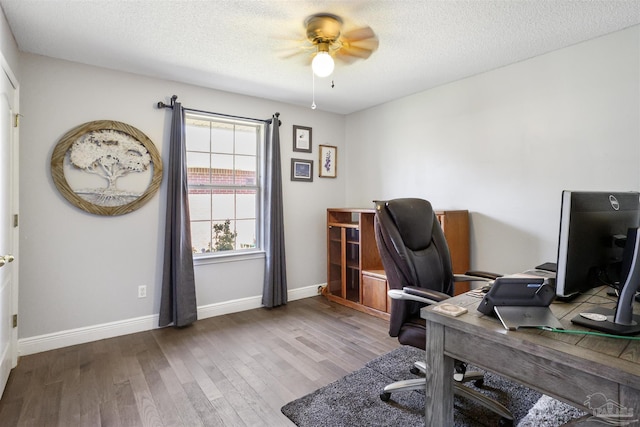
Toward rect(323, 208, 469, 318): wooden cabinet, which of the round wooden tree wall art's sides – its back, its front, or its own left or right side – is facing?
left

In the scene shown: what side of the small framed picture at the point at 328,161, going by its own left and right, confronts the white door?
right

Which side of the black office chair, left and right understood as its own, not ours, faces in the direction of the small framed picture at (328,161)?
back

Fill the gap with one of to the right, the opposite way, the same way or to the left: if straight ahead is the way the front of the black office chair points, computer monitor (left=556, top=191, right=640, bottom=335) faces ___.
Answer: the opposite way

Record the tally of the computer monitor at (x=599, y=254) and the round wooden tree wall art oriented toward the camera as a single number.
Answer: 1

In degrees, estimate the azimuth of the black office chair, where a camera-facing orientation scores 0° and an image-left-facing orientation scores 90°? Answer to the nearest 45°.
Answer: approximately 315°

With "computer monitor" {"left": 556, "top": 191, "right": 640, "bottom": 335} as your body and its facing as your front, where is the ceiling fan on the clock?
The ceiling fan is roughly at 11 o'clock from the computer monitor.

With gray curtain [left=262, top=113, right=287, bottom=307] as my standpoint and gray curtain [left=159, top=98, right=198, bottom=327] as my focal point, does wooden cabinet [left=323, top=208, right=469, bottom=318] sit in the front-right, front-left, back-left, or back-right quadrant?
back-left

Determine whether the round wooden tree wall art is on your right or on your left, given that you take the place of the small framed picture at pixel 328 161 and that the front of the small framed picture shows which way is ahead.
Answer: on your right

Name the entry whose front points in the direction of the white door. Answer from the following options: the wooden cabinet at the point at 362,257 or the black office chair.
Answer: the wooden cabinet

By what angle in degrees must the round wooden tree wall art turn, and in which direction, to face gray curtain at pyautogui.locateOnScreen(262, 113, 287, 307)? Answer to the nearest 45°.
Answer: approximately 90° to its left

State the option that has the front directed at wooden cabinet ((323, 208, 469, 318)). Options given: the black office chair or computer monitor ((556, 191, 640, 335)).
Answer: the computer monitor

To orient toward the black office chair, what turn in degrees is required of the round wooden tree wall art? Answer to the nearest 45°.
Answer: approximately 45° to its left

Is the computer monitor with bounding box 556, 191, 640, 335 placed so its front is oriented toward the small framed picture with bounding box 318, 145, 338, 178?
yes
